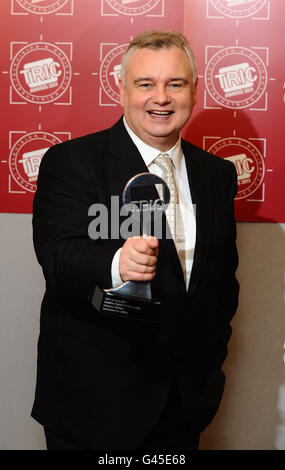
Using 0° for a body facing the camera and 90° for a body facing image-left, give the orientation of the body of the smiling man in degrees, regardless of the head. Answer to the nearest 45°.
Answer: approximately 315°
